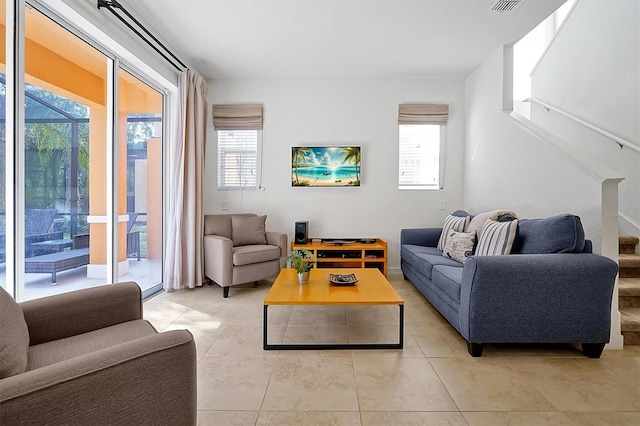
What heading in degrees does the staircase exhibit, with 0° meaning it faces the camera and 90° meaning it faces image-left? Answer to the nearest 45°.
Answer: approximately 0°

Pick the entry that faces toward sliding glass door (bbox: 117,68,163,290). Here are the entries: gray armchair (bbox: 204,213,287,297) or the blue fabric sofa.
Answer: the blue fabric sofa

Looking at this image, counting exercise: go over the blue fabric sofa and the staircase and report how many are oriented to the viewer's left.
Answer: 1

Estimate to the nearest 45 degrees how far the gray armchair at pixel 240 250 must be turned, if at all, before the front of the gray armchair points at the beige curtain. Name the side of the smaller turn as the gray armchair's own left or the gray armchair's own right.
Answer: approximately 135° to the gray armchair's own right

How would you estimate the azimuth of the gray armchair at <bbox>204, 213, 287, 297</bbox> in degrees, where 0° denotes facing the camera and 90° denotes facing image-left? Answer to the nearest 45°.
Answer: approximately 315°

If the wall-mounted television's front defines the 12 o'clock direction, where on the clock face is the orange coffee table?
The orange coffee table is roughly at 12 o'clock from the wall-mounted television.

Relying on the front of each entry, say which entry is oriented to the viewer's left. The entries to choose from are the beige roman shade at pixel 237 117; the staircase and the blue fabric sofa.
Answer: the blue fabric sofa

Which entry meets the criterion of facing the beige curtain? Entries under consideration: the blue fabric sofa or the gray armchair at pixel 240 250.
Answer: the blue fabric sofa

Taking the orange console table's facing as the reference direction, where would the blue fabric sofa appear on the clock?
The blue fabric sofa is roughly at 11 o'clock from the orange console table.

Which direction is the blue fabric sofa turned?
to the viewer's left
